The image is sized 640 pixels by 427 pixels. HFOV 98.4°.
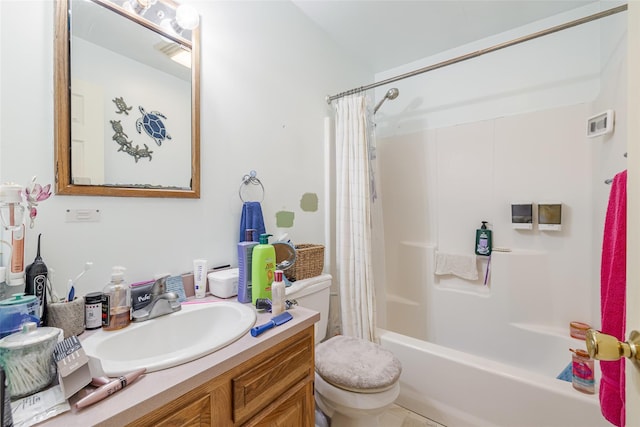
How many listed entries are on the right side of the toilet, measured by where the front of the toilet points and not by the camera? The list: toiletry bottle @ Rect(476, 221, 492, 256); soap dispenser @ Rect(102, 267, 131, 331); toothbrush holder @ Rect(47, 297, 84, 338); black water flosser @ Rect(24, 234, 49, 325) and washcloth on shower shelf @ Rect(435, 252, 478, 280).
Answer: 3

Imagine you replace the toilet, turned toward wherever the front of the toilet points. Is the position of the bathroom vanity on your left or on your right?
on your right

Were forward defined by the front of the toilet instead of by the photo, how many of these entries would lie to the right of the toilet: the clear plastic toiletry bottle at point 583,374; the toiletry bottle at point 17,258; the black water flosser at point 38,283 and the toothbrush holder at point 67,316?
3

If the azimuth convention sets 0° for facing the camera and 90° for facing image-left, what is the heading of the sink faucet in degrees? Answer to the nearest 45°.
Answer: approximately 315°

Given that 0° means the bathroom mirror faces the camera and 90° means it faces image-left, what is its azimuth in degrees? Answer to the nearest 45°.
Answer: approximately 315°
